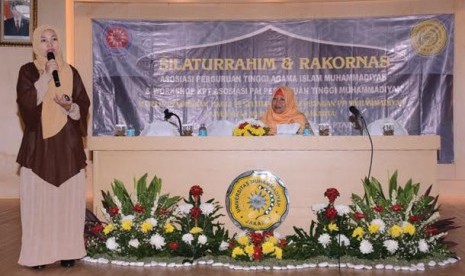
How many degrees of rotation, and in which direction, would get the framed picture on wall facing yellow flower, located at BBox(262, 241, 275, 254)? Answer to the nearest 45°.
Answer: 0° — it already faces it

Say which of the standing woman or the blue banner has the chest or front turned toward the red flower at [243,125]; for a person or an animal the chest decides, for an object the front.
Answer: the blue banner

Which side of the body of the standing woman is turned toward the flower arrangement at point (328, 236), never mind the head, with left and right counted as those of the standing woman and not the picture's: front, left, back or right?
left

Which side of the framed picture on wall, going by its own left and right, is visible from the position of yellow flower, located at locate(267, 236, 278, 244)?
front

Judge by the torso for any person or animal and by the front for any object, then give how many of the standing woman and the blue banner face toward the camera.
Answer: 2

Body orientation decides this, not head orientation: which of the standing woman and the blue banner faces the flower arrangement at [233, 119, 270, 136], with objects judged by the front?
the blue banner

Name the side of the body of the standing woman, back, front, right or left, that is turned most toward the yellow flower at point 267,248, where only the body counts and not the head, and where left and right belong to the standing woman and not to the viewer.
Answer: left

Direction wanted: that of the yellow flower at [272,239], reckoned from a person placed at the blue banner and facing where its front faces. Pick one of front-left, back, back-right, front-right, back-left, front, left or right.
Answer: front

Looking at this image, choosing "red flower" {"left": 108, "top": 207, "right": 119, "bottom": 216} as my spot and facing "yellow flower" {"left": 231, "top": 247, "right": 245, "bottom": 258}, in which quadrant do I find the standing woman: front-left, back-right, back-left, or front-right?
back-right

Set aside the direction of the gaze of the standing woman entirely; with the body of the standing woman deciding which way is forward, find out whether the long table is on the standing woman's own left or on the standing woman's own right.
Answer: on the standing woman's own left

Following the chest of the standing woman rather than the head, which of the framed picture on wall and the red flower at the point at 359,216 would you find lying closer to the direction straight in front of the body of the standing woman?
the red flower

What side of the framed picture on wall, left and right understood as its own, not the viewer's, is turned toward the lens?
front

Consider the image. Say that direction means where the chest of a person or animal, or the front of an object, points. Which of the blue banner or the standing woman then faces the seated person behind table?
the blue banner

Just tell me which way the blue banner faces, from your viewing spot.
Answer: facing the viewer

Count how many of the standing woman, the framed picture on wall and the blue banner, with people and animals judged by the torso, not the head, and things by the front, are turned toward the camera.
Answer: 3
